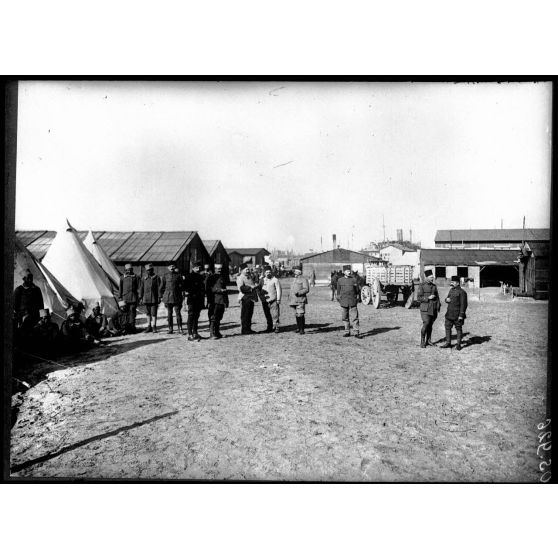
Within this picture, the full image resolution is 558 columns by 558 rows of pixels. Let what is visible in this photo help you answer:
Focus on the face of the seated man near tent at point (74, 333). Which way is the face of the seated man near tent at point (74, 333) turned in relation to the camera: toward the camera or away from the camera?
toward the camera

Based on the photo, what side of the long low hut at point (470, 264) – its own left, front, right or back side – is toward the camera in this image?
front

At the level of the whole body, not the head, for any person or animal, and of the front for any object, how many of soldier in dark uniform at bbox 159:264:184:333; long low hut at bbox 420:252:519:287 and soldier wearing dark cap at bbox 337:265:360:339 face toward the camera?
3

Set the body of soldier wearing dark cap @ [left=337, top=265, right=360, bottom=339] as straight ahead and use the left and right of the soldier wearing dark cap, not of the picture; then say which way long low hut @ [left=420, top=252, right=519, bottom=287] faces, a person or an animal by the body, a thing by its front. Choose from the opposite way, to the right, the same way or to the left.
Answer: the same way

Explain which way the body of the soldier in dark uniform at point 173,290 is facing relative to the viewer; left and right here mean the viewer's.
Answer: facing the viewer

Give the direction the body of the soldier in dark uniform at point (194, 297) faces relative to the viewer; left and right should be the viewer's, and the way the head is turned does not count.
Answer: facing the viewer and to the right of the viewer

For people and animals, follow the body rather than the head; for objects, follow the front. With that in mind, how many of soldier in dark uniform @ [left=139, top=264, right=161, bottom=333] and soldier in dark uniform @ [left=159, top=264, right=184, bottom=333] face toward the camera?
2

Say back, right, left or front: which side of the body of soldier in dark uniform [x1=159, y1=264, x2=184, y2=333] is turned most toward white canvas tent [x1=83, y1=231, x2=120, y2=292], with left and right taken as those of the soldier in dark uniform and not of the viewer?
right

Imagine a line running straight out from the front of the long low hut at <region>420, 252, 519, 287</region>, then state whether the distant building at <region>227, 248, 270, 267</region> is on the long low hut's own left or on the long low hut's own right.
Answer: on the long low hut's own right
